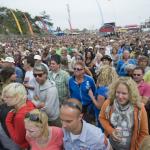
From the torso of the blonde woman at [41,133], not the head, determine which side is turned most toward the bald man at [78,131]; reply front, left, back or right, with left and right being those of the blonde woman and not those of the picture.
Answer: left

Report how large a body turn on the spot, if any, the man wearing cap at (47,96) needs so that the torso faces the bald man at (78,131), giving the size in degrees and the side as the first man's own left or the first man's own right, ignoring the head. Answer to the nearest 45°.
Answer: approximately 45° to the first man's own left

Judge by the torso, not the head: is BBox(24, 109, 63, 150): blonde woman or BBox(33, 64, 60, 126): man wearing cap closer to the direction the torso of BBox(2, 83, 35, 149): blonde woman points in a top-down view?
the blonde woman

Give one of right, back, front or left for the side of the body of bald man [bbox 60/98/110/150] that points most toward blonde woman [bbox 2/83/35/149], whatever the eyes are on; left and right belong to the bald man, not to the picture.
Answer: right

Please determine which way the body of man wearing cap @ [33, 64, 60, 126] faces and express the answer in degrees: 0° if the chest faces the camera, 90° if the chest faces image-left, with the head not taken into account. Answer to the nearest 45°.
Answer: approximately 45°

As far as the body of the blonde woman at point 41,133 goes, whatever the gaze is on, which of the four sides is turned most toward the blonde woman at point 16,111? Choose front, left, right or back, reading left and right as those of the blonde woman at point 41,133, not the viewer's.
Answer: right

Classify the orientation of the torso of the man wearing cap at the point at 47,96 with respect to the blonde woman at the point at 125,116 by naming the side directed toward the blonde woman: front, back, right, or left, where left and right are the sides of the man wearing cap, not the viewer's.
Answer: left

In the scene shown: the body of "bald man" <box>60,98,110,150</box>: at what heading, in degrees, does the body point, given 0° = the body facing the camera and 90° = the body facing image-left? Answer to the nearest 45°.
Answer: approximately 45°
